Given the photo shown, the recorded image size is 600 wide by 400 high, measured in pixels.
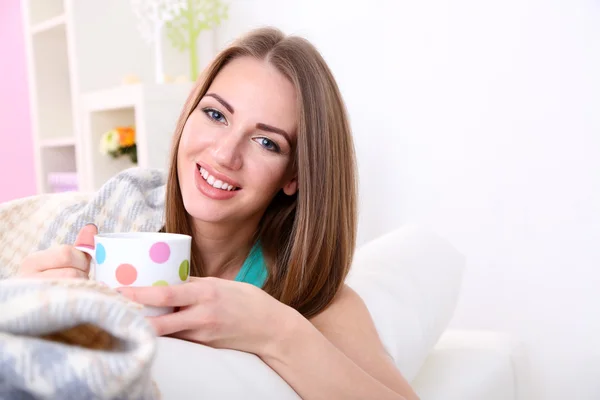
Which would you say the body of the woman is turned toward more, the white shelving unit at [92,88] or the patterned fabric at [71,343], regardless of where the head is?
the patterned fabric

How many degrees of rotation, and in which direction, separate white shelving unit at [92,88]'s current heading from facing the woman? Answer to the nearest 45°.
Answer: approximately 45° to its left

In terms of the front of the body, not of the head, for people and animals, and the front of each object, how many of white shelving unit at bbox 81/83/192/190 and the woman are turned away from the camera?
0

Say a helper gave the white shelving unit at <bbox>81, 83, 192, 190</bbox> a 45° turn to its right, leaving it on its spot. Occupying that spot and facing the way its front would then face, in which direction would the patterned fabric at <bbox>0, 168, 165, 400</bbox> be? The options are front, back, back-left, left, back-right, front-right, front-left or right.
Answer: left

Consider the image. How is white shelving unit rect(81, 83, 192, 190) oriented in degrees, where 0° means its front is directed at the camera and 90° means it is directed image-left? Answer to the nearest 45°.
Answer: approximately 45°

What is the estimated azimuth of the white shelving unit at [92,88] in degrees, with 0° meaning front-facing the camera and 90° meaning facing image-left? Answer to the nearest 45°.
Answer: approximately 45°

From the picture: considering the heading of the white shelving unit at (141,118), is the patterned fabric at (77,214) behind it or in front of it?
in front

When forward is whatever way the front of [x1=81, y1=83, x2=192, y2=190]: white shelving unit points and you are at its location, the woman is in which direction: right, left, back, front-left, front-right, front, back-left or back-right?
front-left

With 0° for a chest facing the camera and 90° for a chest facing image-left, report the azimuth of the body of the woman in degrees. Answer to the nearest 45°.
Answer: approximately 45°

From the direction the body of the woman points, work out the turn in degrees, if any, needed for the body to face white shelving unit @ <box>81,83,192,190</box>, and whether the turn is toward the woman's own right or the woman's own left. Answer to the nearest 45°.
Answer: approximately 135° to the woman's own right

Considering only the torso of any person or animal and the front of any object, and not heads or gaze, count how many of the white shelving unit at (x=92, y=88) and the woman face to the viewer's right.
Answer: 0
